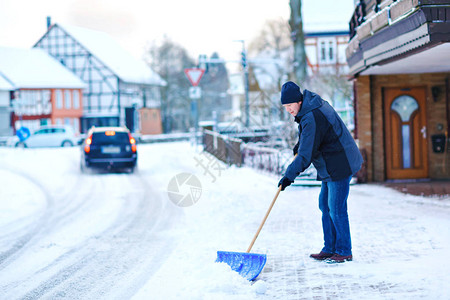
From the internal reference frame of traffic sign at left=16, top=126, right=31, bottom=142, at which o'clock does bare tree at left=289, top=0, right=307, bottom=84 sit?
The bare tree is roughly at 11 o'clock from the traffic sign.

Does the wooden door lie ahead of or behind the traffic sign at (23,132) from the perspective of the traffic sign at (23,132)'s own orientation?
ahead

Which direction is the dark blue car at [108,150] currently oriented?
away from the camera

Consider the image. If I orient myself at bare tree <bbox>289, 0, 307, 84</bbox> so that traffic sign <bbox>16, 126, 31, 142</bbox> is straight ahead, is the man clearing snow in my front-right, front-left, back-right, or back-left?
back-left

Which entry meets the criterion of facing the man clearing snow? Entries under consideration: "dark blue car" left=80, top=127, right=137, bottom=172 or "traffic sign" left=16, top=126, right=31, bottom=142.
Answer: the traffic sign

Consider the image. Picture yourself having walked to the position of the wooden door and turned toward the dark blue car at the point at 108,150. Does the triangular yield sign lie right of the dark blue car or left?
right

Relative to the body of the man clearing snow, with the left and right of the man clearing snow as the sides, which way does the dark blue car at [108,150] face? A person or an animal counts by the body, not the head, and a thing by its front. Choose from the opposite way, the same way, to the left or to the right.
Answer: to the right

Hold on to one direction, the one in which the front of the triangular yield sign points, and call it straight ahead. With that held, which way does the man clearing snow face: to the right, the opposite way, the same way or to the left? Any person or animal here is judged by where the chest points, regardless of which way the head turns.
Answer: to the right

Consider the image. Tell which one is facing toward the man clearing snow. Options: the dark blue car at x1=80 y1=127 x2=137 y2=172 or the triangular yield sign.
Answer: the triangular yield sign

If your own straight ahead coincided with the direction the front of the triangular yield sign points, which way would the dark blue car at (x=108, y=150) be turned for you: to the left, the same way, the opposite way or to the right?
the opposite way

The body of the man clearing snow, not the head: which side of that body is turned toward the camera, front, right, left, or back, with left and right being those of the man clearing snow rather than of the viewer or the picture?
left

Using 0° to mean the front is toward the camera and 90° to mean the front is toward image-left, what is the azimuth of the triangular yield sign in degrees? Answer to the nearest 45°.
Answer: approximately 0°

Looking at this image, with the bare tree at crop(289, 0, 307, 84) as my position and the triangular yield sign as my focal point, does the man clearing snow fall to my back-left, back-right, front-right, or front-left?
back-left

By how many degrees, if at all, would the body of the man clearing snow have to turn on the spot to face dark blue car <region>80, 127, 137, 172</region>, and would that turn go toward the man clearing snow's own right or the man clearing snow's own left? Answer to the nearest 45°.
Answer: approximately 45° to the man clearing snow's own right
